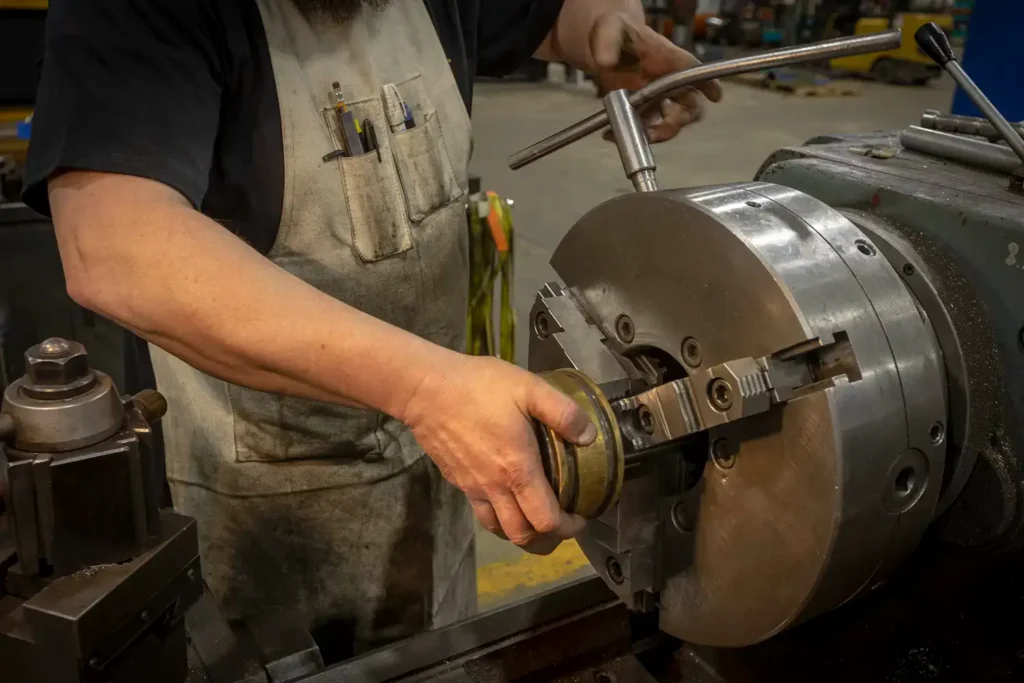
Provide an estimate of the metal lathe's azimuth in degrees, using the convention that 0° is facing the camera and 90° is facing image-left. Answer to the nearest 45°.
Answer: approximately 135°

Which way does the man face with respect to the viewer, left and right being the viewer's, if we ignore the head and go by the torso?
facing the viewer and to the right of the viewer

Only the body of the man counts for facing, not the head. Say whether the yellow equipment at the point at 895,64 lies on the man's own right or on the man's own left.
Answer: on the man's own left

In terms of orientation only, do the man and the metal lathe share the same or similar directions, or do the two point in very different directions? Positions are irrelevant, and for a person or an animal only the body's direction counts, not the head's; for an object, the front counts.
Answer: very different directions
